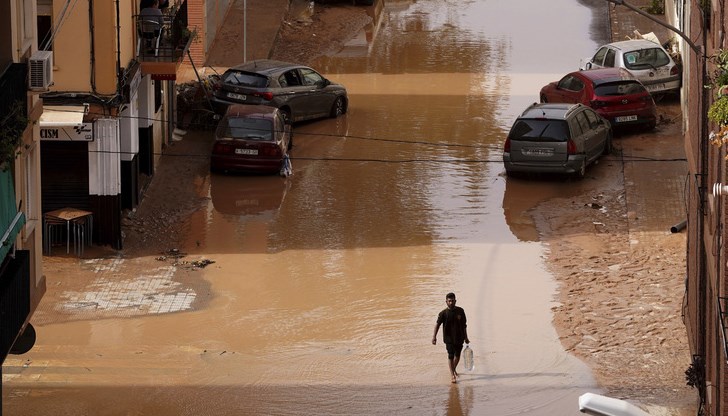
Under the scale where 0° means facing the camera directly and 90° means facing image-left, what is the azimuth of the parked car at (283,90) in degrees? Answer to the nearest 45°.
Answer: approximately 225°

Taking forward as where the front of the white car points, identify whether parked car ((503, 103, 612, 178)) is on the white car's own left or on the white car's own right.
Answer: on the white car's own left

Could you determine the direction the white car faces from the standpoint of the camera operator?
facing away from the viewer and to the left of the viewer

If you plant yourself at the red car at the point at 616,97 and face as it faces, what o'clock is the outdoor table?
The outdoor table is roughly at 9 o'clock from the red car.

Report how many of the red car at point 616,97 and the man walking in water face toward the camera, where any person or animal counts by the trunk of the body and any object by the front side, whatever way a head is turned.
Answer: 1

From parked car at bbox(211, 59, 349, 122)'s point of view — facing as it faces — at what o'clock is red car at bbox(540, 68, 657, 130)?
The red car is roughly at 2 o'clock from the parked car.

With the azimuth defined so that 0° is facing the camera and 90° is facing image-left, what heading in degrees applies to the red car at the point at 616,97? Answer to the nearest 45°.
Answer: approximately 135°

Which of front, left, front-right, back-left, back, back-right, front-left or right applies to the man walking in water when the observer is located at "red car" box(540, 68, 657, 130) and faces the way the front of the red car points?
back-left
